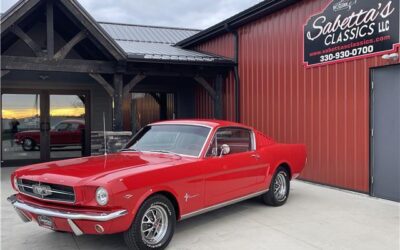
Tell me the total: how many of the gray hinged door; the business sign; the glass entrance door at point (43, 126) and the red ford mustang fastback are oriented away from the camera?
0

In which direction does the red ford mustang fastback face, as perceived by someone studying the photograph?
facing the viewer and to the left of the viewer

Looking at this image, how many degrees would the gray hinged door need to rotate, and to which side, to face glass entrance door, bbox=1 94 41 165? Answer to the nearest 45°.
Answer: approximately 45° to its right

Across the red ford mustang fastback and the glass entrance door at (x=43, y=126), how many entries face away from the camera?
0

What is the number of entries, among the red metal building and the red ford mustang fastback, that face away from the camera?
0

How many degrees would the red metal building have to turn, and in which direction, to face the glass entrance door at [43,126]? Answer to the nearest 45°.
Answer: approximately 45° to its right

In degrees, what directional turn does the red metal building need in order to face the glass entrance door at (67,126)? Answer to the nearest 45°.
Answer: approximately 45° to its right

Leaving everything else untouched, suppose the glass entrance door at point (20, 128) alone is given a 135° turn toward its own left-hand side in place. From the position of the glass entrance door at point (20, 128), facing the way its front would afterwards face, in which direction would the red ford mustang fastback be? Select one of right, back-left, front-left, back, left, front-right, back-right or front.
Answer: back-right

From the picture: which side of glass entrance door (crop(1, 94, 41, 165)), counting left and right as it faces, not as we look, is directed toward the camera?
front

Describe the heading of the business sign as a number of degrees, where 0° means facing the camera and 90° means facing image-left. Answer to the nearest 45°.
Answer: approximately 45°

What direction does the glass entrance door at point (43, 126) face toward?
toward the camera

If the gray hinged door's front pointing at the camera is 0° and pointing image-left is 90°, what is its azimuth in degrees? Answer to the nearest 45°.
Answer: approximately 45°

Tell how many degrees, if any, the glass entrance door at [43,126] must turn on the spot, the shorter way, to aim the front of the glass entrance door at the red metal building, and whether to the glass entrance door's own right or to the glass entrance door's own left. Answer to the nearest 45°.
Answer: approximately 45° to the glass entrance door's own left

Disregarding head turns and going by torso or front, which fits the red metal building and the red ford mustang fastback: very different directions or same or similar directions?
same or similar directions

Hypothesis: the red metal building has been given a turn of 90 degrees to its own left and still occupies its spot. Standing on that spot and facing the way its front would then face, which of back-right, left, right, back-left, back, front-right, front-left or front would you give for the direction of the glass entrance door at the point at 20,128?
back-right
